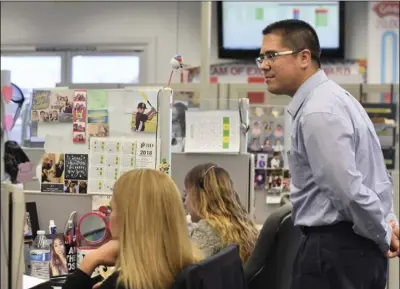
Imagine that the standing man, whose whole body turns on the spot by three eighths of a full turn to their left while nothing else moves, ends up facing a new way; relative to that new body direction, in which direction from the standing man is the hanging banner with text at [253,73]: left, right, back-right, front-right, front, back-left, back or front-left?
back-left

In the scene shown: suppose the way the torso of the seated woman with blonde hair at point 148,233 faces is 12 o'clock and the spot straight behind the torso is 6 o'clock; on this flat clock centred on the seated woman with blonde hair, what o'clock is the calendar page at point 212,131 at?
The calendar page is roughly at 2 o'clock from the seated woman with blonde hair.

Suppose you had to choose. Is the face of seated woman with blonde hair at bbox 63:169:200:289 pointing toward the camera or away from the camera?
away from the camera

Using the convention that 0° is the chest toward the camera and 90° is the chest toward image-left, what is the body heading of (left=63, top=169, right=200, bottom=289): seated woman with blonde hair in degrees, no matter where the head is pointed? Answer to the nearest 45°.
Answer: approximately 135°

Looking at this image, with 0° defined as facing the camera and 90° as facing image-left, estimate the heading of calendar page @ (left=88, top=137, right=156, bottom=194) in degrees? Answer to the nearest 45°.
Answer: approximately 0°

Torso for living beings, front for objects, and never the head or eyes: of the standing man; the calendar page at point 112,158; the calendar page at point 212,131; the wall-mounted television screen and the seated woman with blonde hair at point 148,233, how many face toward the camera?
3

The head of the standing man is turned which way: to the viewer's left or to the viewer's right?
to the viewer's left

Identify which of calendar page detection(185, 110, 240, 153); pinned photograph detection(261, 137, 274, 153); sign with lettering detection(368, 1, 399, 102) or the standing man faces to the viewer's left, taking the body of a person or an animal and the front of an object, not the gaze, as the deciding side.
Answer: the standing man

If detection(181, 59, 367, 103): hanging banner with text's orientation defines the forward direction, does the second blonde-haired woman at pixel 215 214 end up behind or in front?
in front

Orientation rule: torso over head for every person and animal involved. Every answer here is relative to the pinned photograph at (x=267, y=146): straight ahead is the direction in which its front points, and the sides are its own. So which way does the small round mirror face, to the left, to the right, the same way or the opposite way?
the same way

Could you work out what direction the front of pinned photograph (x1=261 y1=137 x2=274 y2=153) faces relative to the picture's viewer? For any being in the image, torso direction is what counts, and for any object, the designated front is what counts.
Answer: facing the viewer

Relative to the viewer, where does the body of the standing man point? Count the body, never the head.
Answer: to the viewer's left

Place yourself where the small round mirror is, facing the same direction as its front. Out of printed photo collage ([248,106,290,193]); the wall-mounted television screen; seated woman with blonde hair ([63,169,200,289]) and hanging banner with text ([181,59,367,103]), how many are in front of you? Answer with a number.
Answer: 1

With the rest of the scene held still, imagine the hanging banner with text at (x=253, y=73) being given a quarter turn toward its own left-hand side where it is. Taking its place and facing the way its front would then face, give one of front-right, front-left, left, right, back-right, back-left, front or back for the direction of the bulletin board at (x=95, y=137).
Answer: right

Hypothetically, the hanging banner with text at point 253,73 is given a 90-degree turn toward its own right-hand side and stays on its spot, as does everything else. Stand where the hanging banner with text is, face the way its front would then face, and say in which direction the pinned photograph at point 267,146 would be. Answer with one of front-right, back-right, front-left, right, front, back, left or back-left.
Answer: left

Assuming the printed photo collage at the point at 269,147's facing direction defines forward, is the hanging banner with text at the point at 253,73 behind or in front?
behind

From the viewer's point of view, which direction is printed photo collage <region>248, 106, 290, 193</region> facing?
toward the camera

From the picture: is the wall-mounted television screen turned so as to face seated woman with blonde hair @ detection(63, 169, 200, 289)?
yes

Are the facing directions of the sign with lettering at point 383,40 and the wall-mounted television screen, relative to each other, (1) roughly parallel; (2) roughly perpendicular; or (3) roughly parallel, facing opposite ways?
roughly parallel

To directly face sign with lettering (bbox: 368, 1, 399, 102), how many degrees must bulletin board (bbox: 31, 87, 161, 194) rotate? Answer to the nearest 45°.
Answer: approximately 135° to its left
